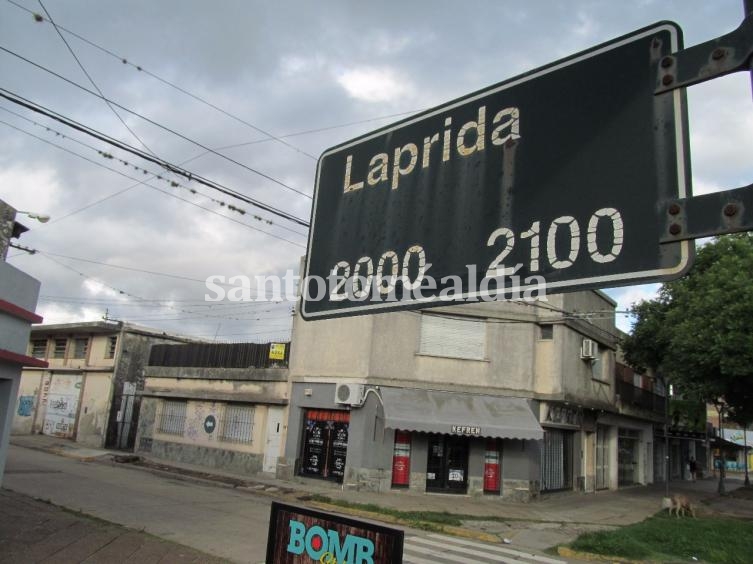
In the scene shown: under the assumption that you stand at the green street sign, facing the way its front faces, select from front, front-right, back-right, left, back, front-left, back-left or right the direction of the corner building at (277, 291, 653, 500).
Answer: back-right

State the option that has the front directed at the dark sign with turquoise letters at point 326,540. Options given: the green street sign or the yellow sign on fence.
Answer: the yellow sign on fence

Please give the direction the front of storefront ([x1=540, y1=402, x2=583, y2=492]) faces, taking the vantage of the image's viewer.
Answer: facing the viewer and to the right of the viewer

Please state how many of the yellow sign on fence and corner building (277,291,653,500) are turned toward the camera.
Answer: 2

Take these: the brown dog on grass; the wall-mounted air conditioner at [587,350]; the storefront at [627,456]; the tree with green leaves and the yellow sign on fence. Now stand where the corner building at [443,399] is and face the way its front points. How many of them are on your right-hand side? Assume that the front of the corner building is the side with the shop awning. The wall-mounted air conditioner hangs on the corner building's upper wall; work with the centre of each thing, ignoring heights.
1

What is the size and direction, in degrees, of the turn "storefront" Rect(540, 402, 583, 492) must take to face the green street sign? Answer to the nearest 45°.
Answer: approximately 45° to its right

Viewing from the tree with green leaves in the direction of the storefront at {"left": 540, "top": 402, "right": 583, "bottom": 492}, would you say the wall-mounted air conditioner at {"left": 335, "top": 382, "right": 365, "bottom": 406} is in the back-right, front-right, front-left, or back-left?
front-right

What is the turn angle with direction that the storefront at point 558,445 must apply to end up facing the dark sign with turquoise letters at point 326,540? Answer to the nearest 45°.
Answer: approximately 45° to its right

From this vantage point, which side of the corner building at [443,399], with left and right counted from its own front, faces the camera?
front

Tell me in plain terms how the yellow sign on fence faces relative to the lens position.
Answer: facing the viewer

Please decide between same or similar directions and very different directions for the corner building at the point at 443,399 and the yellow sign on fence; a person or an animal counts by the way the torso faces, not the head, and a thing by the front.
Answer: same or similar directions

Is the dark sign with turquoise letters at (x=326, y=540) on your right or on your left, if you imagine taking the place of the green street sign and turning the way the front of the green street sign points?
on your right

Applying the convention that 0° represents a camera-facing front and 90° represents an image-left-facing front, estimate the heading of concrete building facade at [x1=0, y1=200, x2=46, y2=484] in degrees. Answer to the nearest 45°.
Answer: approximately 315°

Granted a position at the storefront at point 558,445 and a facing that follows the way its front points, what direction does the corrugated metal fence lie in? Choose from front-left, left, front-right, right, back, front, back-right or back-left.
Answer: back-right

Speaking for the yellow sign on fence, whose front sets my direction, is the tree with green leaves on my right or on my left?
on my left

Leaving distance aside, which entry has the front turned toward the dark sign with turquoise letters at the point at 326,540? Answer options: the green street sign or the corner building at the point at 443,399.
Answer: the corner building

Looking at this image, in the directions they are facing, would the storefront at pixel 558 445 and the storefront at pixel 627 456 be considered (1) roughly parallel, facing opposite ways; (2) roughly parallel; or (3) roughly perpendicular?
roughly parallel
